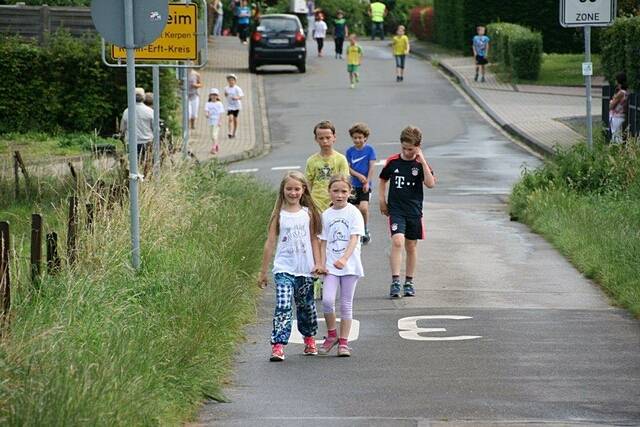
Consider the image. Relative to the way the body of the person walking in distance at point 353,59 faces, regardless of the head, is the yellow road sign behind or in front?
in front

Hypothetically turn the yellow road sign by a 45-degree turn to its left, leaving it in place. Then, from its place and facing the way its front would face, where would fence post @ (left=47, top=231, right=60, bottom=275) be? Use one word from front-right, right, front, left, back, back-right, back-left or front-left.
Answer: front-right

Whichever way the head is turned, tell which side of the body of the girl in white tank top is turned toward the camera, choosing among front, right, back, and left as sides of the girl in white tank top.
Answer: front

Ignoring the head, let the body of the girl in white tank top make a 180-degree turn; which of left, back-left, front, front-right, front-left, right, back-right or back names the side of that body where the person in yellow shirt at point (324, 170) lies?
front

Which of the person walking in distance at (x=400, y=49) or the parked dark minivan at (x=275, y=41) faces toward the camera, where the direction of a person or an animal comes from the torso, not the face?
the person walking in distance

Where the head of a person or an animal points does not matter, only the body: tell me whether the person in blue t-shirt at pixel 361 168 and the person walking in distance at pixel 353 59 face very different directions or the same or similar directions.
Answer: same or similar directions

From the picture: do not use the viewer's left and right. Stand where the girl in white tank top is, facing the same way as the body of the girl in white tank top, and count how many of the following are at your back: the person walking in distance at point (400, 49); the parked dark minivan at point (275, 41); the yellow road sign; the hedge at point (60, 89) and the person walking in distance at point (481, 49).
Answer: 5

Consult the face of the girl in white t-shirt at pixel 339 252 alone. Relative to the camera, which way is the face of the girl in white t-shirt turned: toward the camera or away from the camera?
toward the camera

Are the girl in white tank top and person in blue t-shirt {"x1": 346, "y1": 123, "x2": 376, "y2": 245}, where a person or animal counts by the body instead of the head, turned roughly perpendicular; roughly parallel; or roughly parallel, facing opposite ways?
roughly parallel

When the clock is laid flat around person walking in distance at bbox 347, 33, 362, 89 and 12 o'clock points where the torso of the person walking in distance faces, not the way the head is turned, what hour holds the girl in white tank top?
The girl in white tank top is roughly at 12 o'clock from the person walking in distance.

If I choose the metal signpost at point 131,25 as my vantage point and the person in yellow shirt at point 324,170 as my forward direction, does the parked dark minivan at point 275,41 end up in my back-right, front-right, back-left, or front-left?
front-left

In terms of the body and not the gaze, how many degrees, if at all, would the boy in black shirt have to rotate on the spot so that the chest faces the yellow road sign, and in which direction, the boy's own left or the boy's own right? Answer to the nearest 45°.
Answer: approximately 135° to the boy's own right

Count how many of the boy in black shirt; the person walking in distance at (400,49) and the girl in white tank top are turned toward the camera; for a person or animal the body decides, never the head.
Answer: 3

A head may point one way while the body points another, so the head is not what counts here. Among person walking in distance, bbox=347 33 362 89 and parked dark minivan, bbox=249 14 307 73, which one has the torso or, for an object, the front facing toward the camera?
the person walking in distance

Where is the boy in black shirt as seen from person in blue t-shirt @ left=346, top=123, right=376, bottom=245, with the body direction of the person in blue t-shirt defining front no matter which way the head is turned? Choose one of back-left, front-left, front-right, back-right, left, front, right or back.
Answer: front

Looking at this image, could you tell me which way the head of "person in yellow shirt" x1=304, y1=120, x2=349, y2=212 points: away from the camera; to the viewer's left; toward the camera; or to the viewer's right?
toward the camera
